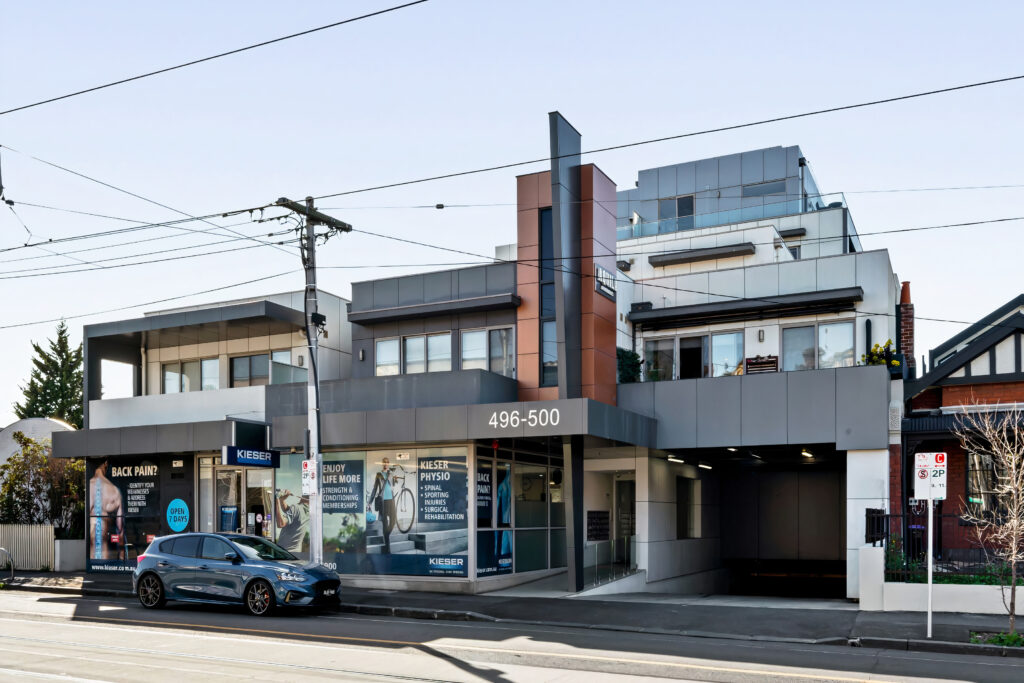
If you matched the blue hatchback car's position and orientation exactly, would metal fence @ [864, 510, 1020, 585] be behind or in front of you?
in front

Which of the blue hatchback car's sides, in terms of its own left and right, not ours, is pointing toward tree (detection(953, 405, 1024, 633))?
front

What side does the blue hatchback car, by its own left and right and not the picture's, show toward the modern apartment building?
left

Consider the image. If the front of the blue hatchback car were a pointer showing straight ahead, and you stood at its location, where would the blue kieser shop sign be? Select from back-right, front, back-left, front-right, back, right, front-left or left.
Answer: back-left

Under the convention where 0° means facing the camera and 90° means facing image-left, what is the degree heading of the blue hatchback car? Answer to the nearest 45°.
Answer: approximately 315°

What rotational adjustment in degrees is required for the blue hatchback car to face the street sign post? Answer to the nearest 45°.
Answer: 0° — it already faces it
